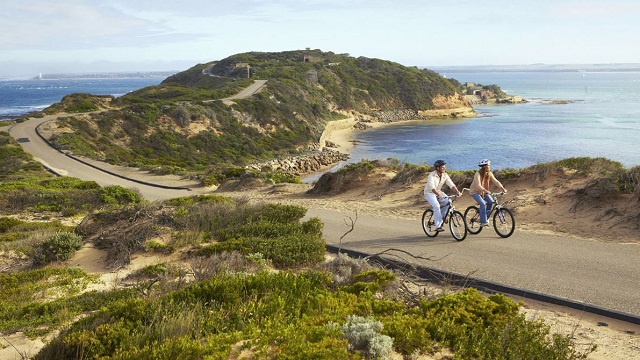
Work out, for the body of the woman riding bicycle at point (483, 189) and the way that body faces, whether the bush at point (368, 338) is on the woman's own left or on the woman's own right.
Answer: on the woman's own right

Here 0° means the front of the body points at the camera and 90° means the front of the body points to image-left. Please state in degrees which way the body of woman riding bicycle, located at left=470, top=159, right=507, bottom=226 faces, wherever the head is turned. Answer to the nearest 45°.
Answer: approximately 315°

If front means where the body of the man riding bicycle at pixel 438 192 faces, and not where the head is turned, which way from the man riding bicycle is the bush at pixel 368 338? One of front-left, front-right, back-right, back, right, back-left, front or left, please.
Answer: front-right

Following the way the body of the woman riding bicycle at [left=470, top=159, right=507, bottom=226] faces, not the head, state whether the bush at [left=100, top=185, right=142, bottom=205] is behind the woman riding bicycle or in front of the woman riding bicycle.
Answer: behind

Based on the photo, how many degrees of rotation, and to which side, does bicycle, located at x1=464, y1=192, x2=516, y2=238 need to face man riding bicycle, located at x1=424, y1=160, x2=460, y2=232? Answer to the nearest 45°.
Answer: approximately 135° to its right

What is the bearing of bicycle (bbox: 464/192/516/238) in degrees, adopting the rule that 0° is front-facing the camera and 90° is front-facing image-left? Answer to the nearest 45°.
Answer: approximately 315°

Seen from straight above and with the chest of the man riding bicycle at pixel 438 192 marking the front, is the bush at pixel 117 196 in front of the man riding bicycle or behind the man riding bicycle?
behind

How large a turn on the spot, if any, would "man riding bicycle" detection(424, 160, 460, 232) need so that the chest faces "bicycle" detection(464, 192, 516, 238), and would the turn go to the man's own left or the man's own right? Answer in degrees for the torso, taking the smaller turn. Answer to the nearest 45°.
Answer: approximately 45° to the man's own left

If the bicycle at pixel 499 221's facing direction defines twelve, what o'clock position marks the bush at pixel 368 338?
The bush is roughly at 2 o'clock from the bicycle.

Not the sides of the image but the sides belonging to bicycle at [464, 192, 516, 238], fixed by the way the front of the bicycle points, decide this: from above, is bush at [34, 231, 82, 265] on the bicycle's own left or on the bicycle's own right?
on the bicycle's own right
